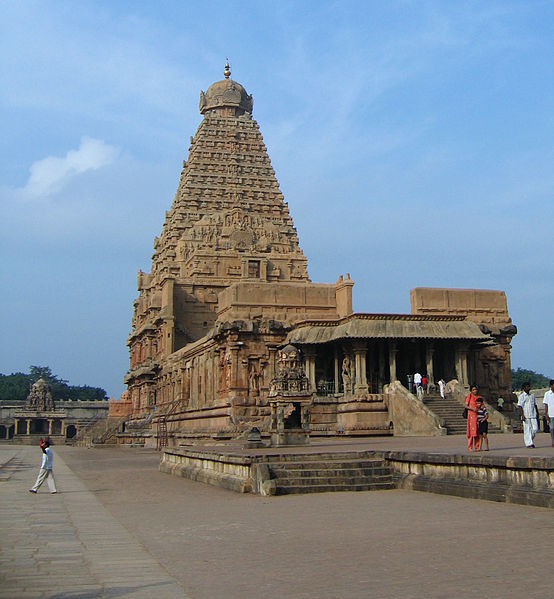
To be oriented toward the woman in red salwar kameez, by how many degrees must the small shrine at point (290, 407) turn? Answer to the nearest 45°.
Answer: approximately 45° to its left

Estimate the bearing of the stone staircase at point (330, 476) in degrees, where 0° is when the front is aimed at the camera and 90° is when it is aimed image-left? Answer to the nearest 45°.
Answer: approximately 0°

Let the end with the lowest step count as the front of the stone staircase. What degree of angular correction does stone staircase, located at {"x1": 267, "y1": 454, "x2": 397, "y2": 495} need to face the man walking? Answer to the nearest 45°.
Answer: approximately 90° to its right

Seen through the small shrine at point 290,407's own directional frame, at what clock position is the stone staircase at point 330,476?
The stone staircase is roughly at 12 o'clock from the small shrine.

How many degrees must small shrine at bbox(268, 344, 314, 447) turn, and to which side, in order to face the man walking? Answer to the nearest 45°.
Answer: approximately 45° to its right

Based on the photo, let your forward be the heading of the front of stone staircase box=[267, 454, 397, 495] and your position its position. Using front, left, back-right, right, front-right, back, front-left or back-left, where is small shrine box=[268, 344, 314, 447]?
back

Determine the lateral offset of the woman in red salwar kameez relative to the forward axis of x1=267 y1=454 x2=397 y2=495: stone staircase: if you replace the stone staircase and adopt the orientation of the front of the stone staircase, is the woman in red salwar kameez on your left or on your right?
on your left

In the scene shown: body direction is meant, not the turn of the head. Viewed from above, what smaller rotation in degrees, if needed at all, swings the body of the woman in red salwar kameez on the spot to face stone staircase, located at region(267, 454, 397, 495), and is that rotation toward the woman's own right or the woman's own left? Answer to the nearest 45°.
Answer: approximately 45° to the woman's own right

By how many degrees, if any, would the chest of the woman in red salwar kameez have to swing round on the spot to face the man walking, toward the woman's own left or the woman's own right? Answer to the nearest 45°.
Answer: approximately 90° to the woman's own right
